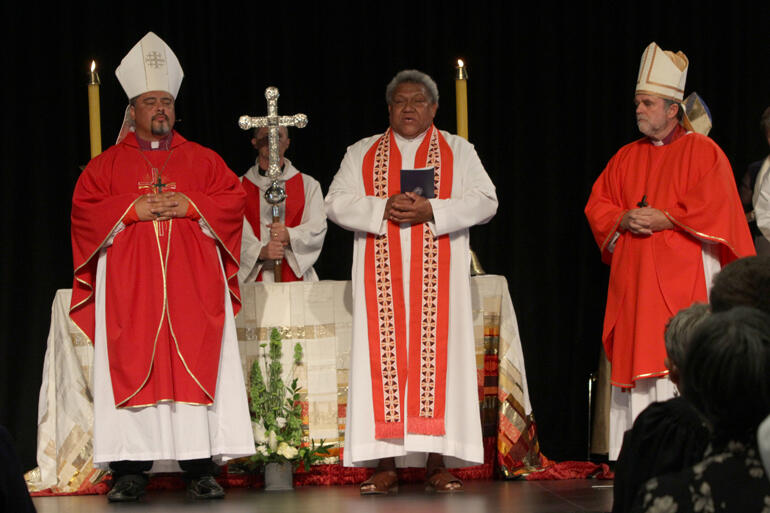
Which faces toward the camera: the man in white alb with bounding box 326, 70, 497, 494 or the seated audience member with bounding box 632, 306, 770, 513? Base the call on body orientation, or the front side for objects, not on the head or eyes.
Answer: the man in white alb

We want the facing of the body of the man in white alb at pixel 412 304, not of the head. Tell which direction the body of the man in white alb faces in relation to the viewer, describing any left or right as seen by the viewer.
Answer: facing the viewer

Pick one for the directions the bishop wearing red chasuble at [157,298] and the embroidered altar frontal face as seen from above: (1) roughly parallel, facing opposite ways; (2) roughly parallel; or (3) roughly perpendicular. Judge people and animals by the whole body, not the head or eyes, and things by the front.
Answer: roughly parallel

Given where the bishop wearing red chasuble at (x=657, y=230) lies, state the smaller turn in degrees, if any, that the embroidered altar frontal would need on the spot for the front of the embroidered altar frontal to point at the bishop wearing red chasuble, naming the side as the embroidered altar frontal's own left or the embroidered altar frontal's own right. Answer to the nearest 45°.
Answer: approximately 90° to the embroidered altar frontal's own left

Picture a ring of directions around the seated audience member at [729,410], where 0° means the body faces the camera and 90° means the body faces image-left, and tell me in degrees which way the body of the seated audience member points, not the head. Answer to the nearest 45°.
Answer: approximately 180°

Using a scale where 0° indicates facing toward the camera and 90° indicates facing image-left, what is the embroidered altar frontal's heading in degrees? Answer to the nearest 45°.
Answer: approximately 0°

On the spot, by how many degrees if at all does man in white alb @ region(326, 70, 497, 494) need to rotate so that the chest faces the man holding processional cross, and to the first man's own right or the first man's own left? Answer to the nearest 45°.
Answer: approximately 135° to the first man's own right

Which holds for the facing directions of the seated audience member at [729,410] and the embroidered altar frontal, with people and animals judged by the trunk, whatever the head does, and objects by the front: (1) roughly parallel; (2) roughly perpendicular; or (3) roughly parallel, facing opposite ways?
roughly parallel, facing opposite ways

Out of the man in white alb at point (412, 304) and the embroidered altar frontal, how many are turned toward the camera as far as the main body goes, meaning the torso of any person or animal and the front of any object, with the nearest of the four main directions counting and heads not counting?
2

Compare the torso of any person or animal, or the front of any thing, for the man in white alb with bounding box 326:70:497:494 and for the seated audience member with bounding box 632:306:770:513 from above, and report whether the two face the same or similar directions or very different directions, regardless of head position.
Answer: very different directions

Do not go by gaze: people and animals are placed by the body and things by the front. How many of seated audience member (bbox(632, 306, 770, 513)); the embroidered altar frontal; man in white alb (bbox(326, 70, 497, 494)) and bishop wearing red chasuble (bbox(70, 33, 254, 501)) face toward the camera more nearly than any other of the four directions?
3

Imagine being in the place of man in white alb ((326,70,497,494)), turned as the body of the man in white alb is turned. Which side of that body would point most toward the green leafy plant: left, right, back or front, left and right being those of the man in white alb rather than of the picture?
right

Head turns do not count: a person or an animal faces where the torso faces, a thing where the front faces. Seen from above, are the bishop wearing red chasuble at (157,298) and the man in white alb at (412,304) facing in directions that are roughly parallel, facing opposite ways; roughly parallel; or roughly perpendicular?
roughly parallel

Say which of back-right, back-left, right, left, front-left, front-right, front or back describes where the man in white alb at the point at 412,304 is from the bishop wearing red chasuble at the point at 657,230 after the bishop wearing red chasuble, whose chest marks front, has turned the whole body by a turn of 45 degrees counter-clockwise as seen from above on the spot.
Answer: right
